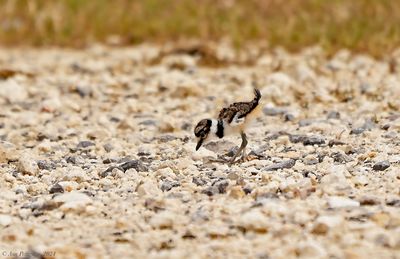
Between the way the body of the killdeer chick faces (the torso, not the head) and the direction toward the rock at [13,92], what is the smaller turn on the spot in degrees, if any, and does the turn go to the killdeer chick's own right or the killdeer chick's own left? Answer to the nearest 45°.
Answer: approximately 45° to the killdeer chick's own right

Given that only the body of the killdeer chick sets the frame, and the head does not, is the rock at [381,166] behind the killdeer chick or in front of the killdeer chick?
behind

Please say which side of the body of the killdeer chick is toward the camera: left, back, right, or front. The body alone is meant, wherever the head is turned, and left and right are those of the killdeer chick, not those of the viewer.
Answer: left

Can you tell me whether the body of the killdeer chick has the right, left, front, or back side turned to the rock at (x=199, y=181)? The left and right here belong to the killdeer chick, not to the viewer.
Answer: left

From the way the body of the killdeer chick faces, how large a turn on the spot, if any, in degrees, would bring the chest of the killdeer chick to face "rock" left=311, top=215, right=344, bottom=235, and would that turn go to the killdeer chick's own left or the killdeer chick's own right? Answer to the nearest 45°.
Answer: approximately 90° to the killdeer chick's own left

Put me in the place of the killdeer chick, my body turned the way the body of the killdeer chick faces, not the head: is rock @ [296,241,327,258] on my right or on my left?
on my left

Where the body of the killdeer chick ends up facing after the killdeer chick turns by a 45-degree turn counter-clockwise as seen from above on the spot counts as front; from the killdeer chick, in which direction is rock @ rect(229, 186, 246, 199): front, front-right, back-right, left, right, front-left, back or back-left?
front-left

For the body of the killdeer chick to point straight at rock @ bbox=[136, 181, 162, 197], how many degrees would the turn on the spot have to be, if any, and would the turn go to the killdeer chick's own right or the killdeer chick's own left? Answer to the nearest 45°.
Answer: approximately 45° to the killdeer chick's own left

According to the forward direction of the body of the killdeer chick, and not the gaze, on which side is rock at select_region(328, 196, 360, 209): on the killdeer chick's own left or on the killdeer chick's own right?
on the killdeer chick's own left
